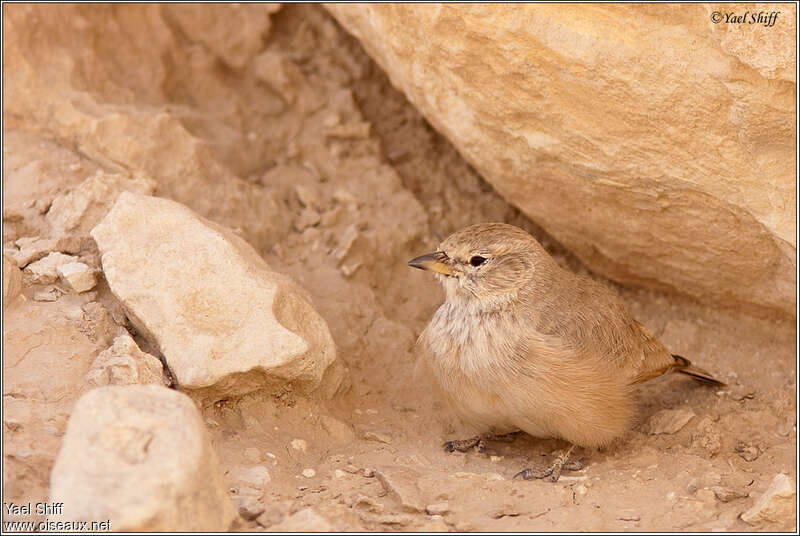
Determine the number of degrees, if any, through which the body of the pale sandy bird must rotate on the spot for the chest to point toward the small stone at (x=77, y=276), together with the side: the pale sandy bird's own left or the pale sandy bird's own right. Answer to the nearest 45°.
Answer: approximately 45° to the pale sandy bird's own right

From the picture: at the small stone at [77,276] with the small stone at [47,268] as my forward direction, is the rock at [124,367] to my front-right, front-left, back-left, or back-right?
back-left

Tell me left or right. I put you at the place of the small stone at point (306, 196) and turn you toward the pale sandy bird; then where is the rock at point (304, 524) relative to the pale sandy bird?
right

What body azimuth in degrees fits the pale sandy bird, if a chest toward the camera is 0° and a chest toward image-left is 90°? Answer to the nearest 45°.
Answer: approximately 45°

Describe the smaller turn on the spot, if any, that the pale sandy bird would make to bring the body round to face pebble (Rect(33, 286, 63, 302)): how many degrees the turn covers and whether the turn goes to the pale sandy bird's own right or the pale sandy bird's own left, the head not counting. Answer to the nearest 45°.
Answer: approximately 45° to the pale sandy bird's own right

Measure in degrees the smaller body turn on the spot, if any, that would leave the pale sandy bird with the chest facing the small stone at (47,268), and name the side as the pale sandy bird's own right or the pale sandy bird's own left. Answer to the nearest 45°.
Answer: approximately 45° to the pale sandy bird's own right

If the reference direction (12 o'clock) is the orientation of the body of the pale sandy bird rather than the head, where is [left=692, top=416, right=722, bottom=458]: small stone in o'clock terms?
The small stone is roughly at 7 o'clock from the pale sandy bird.

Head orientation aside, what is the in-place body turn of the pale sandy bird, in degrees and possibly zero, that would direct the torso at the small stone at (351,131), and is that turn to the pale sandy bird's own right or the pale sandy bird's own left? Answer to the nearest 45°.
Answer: approximately 90° to the pale sandy bird's own right

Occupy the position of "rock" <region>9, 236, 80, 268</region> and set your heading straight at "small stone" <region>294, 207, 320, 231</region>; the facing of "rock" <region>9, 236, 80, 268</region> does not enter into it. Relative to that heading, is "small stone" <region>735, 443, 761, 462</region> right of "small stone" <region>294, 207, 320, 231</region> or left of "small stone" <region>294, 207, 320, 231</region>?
right

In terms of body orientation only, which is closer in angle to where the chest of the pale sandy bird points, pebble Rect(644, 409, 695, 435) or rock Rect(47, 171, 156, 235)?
the rock

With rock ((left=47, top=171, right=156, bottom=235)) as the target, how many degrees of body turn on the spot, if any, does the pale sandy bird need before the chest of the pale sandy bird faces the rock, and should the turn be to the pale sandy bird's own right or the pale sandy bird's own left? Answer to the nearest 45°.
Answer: approximately 45° to the pale sandy bird's own right

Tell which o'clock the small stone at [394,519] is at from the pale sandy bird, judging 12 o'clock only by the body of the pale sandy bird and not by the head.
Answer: The small stone is roughly at 11 o'clock from the pale sandy bird.
